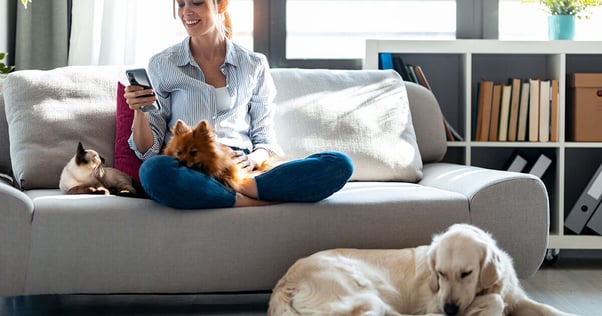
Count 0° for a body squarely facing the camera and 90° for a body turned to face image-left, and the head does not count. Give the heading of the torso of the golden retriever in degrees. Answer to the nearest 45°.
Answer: approximately 315°

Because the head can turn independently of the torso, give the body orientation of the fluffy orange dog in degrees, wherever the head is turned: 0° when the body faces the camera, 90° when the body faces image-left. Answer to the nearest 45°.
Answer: approximately 45°

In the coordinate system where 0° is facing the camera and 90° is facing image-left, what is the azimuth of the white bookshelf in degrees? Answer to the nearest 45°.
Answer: approximately 0°

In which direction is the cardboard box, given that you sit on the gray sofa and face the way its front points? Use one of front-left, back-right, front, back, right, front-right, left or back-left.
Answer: back-left

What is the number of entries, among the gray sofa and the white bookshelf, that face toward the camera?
2

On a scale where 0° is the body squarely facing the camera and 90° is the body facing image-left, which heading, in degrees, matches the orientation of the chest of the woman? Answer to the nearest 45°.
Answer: approximately 0°

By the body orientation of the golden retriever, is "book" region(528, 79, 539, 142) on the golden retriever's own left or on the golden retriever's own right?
on the golden retriever's own left

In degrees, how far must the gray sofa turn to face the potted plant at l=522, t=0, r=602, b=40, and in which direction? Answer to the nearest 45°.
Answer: approximately 135° to its left
